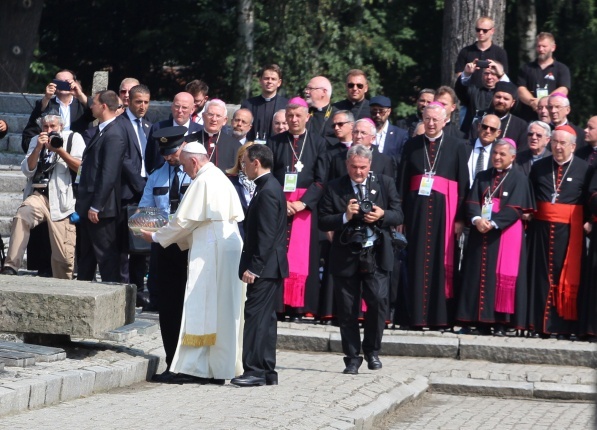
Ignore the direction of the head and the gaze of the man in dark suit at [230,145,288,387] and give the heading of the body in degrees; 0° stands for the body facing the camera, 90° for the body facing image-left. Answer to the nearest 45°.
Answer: approximately 90°

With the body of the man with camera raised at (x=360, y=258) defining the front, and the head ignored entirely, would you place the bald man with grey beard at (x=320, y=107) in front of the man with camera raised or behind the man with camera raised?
behind

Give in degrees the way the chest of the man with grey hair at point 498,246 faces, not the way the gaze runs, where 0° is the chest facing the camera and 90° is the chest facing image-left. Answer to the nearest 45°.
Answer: approximately 45°

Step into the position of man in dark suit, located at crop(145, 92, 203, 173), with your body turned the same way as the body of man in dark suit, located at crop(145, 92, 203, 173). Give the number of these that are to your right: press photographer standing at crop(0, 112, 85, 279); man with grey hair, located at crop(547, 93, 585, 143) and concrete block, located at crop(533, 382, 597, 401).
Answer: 1

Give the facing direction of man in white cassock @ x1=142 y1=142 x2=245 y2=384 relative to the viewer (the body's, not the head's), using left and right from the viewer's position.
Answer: facing to the left of the viewer

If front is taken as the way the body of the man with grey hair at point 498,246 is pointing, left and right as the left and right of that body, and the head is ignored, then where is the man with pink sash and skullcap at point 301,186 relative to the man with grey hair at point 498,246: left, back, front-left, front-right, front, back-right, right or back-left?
front-right

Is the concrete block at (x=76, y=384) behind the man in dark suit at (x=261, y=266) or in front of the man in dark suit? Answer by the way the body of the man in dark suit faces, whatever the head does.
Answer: in front

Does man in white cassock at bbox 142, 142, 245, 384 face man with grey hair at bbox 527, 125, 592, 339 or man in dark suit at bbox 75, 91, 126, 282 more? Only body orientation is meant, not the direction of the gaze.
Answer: the man in dark suit

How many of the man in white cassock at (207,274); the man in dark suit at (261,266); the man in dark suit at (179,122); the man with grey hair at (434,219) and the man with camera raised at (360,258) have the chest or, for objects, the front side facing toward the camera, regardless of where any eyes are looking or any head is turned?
3

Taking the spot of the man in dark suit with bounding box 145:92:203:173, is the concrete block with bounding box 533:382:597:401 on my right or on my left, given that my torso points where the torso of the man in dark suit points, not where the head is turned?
on my left

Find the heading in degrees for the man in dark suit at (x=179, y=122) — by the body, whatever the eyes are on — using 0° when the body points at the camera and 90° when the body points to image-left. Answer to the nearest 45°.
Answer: approximately 0°

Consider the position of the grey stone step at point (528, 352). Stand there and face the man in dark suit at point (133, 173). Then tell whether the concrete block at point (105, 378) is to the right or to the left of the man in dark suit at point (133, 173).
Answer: left
